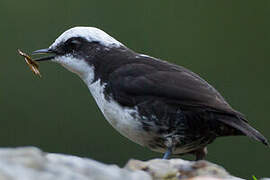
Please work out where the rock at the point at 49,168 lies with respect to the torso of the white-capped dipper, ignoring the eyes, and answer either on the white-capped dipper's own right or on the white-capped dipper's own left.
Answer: on the white-capped dipper's own left

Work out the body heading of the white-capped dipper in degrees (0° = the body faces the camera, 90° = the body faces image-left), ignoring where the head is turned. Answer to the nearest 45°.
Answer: approximately 90°
